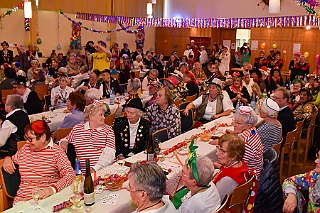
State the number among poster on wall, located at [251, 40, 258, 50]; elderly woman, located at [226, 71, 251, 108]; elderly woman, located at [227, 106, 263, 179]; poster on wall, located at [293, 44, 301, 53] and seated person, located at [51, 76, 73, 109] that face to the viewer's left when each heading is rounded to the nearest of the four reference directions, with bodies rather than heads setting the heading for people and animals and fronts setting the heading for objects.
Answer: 1

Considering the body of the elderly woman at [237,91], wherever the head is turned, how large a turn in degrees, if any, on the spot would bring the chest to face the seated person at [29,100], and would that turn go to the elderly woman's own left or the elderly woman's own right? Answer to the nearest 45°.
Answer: approximately 45° to the elderly woman's own right

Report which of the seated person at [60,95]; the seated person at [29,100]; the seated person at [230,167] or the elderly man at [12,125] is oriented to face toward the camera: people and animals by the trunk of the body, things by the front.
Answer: the seated person at [60,95]

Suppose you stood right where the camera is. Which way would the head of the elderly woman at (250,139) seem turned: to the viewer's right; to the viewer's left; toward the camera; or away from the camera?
to the viewer's left

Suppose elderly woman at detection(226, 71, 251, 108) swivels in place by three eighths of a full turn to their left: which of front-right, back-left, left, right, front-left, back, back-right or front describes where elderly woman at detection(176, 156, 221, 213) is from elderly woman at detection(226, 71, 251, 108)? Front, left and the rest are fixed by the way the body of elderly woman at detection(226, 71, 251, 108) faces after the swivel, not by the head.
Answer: back-right

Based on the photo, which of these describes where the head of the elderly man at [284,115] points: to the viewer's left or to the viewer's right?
to the viewer's left

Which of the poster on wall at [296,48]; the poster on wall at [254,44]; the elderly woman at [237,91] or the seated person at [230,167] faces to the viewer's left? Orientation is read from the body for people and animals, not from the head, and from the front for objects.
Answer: the seated person

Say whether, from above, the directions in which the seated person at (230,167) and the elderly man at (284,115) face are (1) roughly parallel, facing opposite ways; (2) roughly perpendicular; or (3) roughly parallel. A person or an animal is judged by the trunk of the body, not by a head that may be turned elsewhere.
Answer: roughly parallel

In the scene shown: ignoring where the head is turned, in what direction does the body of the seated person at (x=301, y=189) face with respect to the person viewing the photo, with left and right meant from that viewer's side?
facing the viewer and to the left of the viewer

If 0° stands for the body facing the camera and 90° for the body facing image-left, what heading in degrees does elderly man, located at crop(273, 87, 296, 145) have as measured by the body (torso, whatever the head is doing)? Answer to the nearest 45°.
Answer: approximately 90°

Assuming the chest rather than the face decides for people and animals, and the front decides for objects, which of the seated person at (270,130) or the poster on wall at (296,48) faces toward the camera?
the poster on wall

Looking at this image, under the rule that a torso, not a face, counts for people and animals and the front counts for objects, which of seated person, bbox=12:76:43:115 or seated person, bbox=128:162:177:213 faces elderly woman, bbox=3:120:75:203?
seated person, bbox=128:162:177:213

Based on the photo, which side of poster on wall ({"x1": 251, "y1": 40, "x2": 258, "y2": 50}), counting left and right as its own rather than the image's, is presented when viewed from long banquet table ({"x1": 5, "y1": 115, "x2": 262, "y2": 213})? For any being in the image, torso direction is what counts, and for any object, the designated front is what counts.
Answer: front

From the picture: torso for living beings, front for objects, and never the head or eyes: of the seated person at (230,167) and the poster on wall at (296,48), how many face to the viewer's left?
1

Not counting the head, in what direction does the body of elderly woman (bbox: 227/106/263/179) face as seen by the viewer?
to the viewer's left
